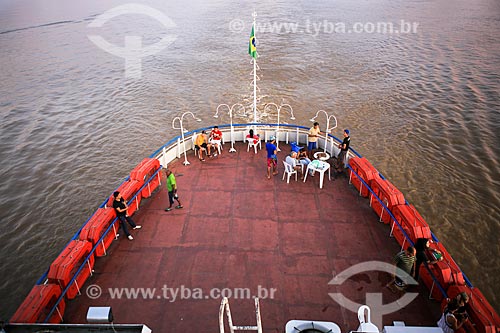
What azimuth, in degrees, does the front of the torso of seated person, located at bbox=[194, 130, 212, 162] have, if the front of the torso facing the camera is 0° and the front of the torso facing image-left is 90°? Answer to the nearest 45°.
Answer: approximately 315°

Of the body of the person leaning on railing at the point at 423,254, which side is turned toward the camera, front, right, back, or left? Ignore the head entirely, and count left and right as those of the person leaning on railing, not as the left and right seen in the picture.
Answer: right

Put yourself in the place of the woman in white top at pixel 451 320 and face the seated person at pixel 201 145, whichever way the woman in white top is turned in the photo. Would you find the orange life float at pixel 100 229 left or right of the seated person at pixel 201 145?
left

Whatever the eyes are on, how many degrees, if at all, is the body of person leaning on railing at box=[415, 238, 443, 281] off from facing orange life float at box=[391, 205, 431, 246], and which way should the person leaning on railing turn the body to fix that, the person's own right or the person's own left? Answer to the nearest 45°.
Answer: approximately 90° to the person's own left

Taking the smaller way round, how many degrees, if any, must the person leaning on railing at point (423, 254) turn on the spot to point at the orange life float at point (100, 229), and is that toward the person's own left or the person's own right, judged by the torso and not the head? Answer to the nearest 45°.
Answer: approximately 180°
